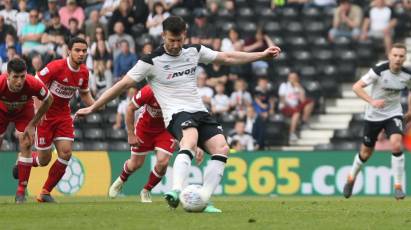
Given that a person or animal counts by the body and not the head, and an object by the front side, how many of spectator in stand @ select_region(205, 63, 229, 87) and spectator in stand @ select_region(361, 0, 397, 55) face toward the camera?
2

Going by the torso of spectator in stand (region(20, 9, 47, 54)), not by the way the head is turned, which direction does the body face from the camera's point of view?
toward the camera

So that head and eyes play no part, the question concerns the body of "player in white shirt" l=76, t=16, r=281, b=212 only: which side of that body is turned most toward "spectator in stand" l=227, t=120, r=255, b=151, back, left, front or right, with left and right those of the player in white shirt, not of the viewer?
back

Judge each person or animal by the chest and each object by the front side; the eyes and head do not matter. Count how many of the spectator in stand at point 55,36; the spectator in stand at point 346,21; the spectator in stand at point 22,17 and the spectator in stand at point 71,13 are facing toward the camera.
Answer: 4

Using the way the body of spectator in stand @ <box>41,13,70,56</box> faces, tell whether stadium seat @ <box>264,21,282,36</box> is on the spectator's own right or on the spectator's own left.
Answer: on the spectator's own left

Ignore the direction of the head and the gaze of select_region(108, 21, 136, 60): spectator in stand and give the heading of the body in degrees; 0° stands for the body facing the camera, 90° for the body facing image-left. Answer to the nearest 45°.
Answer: approximately 0°

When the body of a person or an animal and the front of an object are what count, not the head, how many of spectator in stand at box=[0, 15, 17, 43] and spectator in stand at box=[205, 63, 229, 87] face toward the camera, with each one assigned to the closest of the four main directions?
2

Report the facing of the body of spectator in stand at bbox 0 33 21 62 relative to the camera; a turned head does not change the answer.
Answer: toward the camera

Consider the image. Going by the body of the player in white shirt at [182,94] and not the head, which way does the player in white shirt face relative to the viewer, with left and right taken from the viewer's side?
facing the viewer

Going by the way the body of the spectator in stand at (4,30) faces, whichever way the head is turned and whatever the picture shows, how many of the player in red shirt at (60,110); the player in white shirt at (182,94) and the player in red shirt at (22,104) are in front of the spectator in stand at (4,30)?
3

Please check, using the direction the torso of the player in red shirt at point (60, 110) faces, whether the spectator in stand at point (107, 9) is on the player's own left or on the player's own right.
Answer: on the player's own left

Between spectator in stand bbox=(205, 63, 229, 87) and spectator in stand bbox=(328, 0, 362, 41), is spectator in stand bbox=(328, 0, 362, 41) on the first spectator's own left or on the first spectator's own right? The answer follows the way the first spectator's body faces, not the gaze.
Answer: on the first spectator's own left
